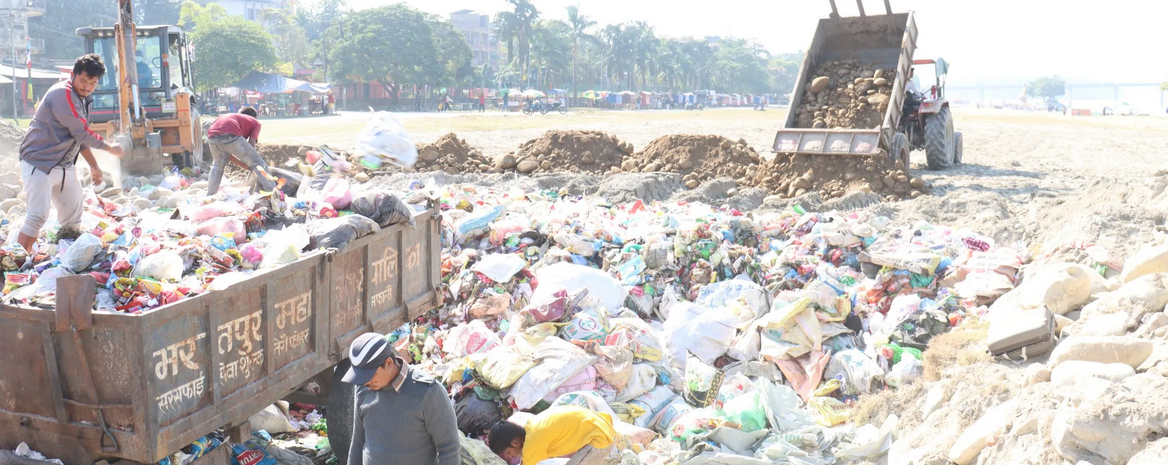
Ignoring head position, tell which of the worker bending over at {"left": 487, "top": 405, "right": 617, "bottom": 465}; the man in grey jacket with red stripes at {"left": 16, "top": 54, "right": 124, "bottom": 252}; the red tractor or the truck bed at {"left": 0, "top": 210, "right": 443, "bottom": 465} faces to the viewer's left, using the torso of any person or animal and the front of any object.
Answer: the worker bending over

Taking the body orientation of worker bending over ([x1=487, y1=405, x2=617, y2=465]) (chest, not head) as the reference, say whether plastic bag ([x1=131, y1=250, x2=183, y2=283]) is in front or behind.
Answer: in front

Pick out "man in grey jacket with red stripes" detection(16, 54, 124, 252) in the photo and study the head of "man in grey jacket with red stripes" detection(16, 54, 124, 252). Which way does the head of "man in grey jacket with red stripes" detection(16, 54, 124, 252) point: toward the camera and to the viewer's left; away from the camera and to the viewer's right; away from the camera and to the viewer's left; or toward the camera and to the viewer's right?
toward the camera and to the viewer's right

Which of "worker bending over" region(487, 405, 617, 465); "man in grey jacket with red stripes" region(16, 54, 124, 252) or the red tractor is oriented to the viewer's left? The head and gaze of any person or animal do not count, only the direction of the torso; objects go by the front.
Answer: the worker bending over

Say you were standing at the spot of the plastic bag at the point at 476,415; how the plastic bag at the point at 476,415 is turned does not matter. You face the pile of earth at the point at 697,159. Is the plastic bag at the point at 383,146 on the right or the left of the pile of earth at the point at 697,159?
left

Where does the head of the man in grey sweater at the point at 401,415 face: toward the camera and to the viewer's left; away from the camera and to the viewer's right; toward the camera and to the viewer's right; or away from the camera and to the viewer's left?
toward the camera and to the viewer's left

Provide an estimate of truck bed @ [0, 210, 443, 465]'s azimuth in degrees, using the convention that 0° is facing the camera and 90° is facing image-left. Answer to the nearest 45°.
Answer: approximately 225°

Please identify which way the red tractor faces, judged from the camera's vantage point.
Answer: facing away from the viewer and to the right of the viewer

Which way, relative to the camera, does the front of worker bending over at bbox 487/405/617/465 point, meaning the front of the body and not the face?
to the viewer's left

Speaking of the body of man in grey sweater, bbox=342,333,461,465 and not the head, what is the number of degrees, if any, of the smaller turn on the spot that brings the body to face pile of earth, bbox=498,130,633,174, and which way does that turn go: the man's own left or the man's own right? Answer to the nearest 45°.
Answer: approximately 135° to the man's own right

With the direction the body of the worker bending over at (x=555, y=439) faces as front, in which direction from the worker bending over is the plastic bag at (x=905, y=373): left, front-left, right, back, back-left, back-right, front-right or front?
back-right

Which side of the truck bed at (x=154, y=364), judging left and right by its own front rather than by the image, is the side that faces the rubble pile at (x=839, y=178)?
back
